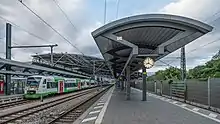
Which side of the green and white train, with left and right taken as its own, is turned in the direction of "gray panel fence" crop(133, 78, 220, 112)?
left

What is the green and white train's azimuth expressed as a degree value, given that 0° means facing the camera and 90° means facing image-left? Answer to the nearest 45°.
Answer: approximately 45°
